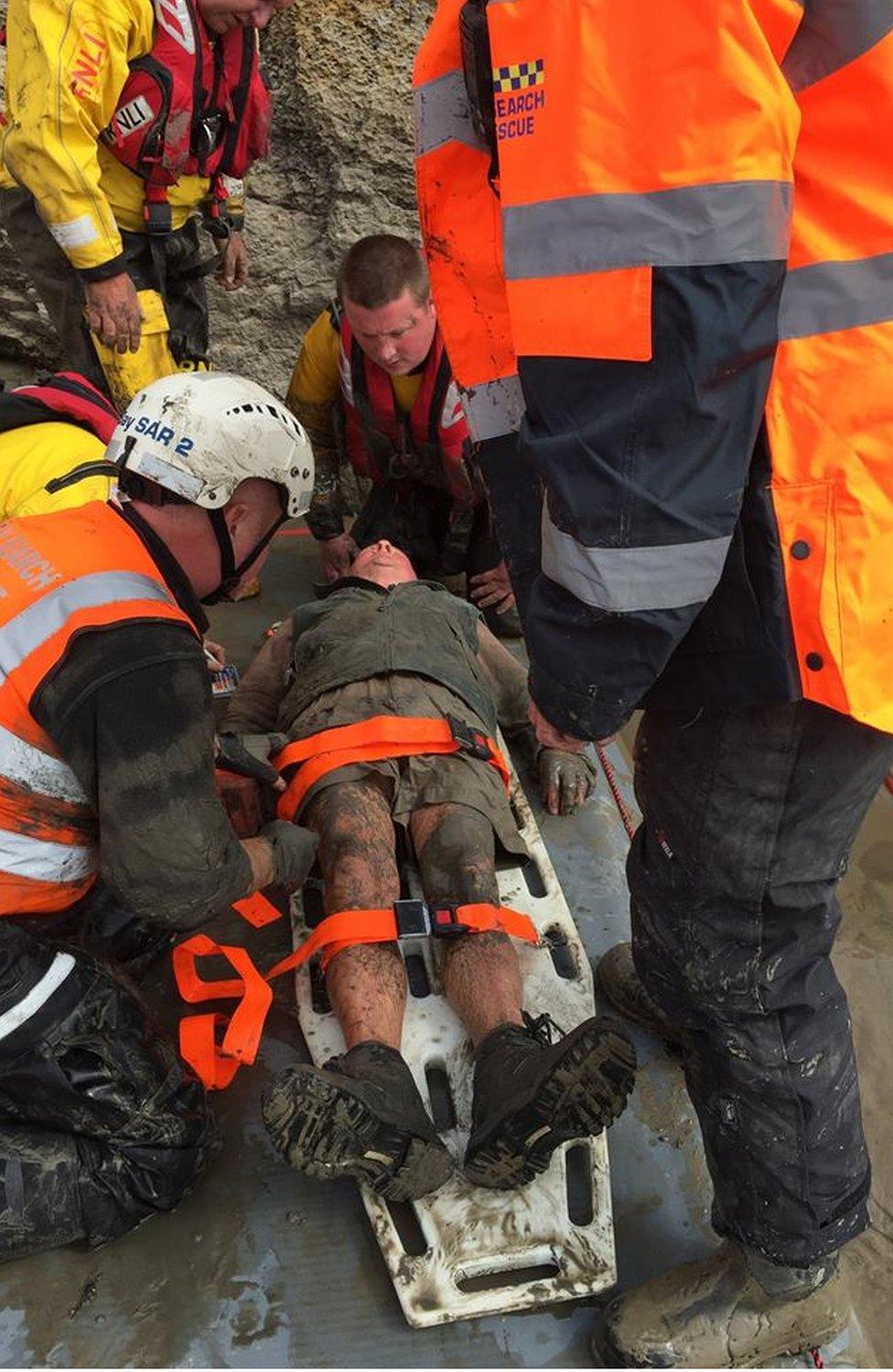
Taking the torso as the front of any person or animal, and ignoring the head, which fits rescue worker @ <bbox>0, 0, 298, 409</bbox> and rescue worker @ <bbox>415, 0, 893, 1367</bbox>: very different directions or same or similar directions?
very different directions

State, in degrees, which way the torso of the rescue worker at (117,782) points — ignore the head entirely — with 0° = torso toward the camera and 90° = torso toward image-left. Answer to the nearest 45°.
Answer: approximately 225°

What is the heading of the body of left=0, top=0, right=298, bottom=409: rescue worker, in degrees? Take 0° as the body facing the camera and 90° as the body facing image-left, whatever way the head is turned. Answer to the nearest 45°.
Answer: approximately 315°

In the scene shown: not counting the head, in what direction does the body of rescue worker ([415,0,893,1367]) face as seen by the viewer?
to the viewer's left

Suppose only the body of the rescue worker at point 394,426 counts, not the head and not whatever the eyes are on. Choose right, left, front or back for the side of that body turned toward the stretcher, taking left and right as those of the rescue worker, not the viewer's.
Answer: front

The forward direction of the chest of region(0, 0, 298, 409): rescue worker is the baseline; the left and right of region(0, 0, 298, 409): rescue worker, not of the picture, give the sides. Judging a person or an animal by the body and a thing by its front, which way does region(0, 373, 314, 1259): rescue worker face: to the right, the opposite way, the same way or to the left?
to the left

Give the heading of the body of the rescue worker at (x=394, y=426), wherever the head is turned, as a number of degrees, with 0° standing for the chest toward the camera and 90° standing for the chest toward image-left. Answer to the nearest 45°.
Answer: approximately 0°

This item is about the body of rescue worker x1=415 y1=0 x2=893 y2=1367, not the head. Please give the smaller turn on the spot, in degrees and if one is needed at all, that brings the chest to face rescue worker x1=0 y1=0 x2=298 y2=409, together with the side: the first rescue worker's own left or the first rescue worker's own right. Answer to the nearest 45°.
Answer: approximately 45° to the first rescue worker's own right

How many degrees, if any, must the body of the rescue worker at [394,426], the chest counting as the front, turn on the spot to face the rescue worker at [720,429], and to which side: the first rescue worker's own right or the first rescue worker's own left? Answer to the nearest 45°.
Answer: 0° — they already face them

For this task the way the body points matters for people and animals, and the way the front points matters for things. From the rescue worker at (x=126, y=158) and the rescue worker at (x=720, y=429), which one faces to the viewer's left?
the rescue worker at (x=720, y=429)

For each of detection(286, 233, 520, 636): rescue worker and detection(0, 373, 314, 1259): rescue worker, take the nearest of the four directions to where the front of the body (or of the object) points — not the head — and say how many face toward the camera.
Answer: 1

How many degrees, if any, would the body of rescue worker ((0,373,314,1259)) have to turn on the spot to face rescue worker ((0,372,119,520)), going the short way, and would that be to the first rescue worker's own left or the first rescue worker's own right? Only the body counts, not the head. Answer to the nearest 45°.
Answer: approximately 45° to the first rescue worker's own left
